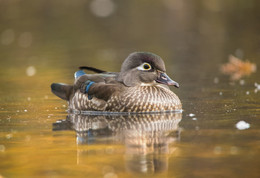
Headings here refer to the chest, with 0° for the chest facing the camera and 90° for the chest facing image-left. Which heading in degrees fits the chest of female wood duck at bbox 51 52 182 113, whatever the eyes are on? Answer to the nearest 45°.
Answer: approximately 270°

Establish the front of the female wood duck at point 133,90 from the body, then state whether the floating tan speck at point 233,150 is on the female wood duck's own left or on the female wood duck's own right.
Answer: on the female wood duck's own right

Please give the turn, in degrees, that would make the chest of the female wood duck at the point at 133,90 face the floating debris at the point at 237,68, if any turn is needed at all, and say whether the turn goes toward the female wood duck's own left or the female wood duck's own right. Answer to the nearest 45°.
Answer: approximately 45° to the female wood duck's own left

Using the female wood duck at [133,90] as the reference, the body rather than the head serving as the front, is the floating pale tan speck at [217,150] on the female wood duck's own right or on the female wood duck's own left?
on the female wood duck's own right
